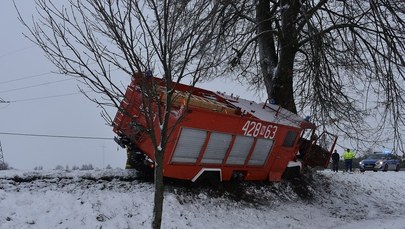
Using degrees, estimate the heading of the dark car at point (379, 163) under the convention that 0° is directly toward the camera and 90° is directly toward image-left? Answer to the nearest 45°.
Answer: approximately 45°

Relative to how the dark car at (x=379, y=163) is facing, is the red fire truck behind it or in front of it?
in front
